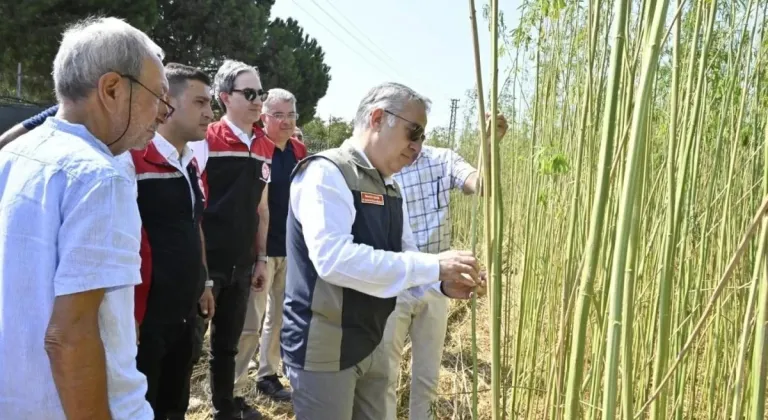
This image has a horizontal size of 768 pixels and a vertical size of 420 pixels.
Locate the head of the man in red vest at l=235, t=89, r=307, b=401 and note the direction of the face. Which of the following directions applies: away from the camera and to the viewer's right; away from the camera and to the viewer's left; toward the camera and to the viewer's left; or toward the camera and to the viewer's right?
toward the camera and to the viewer's right

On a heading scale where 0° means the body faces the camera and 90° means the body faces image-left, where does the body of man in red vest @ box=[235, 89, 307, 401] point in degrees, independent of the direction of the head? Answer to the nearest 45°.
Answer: approximately 315°

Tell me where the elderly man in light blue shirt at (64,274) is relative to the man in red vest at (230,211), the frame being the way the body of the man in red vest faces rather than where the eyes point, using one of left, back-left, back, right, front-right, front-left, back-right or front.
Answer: front-right

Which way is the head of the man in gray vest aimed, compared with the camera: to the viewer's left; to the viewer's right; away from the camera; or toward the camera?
to the viewer's right

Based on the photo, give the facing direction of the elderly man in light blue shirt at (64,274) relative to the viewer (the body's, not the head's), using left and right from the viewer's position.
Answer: facing away from the viewer and to the right of the viewer

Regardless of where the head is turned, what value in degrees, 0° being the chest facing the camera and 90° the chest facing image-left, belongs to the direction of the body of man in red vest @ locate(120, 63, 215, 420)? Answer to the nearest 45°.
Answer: approximately 315°

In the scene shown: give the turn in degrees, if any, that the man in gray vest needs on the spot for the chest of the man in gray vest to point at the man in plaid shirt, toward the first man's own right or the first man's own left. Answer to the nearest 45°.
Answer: approximately 90° to the first man's own left

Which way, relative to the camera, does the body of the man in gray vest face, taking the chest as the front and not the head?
to the viewer's right

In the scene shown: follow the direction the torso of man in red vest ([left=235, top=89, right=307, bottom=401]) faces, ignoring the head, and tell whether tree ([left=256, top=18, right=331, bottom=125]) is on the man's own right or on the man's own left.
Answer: on the man's own left

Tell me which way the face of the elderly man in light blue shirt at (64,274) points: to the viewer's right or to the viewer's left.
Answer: to the viewer's right
